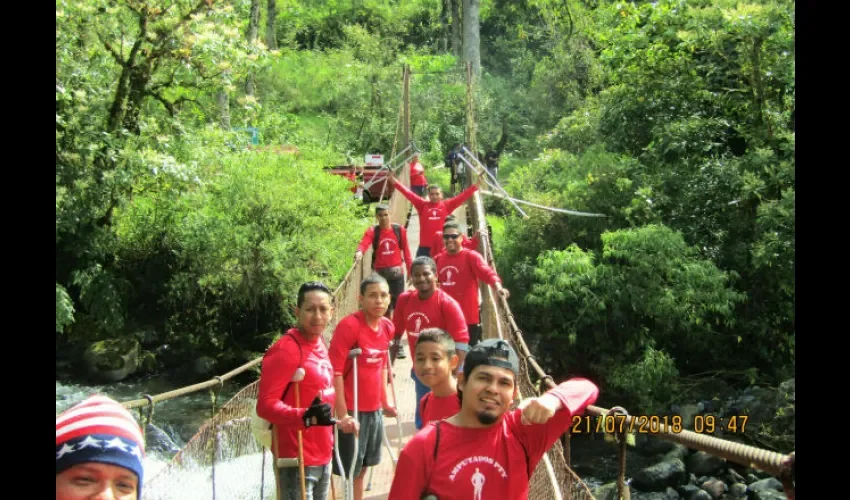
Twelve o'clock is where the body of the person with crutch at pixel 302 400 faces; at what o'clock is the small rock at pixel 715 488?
The small rock is roughly at 9 o'clock from the person with crutch.

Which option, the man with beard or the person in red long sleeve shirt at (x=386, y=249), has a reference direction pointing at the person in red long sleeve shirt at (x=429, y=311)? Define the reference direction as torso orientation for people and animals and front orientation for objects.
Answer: the person in red long sleeve shirt at (x=386, y=249)

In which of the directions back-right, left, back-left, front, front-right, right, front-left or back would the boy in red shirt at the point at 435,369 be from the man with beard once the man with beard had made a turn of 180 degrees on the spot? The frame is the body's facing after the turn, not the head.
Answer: front

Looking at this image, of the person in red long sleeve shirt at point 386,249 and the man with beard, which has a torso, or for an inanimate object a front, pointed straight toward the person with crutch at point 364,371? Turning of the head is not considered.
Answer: the person in red long sleeve shirt

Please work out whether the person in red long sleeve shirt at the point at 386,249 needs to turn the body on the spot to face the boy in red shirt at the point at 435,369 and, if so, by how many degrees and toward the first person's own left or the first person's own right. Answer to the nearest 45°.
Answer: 0° — they already face them

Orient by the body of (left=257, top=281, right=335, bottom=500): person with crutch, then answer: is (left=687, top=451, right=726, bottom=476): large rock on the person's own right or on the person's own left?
on the person's own left

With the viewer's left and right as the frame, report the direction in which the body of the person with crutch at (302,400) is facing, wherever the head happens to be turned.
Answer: facing the viewer and to the right of the viewer

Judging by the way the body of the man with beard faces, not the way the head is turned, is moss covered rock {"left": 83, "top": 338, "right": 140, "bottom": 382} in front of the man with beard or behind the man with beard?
behind

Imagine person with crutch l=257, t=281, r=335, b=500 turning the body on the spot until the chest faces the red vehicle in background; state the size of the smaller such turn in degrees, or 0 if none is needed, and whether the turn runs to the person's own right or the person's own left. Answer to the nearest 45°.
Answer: approximately 135° to the person's own left
